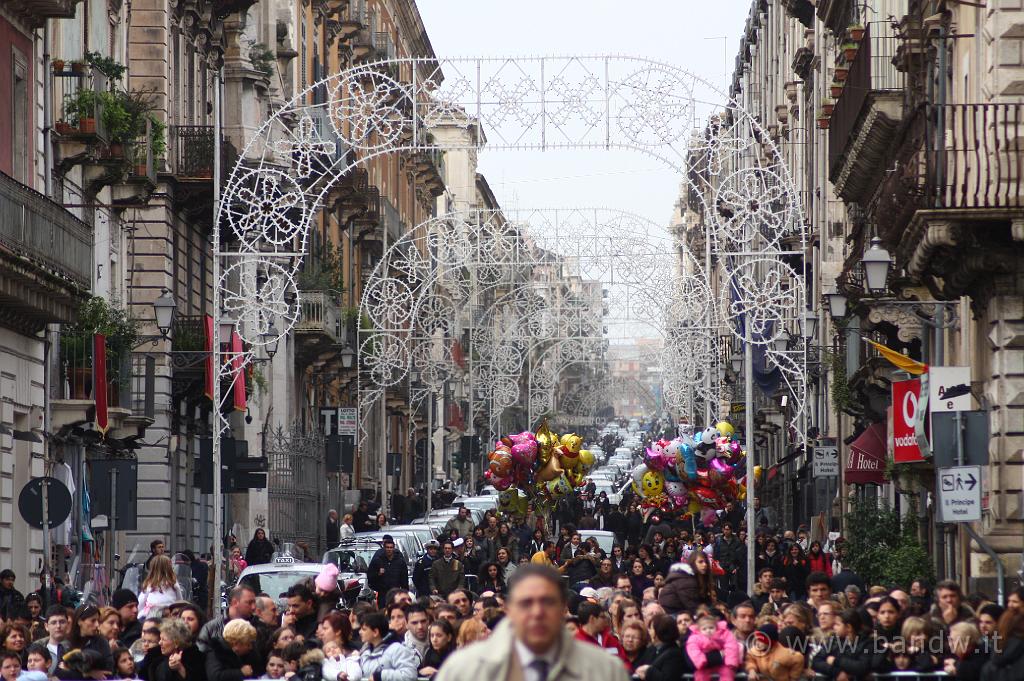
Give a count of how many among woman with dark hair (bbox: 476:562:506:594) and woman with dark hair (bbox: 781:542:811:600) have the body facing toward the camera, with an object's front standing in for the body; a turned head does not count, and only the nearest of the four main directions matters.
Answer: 2

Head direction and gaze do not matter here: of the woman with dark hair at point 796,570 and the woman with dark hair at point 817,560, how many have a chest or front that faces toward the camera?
2

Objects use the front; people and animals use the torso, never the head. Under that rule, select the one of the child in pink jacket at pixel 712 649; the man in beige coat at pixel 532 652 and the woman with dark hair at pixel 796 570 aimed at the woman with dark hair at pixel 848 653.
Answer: the woman with dark hair at pixel 796 570

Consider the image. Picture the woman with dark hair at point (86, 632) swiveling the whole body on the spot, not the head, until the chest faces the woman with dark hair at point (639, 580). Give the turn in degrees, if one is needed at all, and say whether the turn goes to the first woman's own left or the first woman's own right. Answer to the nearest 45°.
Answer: approximately 90° to the first woman's own left

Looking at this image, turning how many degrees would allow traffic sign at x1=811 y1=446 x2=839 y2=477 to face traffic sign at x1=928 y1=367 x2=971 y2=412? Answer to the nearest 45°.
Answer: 0° — it already faces it

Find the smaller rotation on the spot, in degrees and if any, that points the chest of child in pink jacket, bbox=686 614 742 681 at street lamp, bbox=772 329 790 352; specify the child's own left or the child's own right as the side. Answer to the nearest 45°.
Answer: approximately 180°

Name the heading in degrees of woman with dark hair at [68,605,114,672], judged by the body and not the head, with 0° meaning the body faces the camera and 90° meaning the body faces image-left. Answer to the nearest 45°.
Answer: approximately 315°

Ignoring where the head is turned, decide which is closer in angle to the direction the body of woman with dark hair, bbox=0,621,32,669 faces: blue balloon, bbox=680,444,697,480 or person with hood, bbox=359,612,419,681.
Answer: the person with hood

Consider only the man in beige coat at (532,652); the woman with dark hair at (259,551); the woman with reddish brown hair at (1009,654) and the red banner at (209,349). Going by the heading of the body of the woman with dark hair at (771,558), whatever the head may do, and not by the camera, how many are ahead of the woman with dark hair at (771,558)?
2

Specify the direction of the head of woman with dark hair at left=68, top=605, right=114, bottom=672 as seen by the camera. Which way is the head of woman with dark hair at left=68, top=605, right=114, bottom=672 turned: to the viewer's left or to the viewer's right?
to the viewer's right

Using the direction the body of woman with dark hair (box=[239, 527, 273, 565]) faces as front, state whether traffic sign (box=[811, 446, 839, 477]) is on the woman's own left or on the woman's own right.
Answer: on the woman's own left
